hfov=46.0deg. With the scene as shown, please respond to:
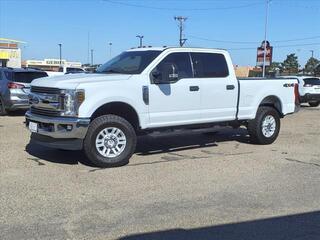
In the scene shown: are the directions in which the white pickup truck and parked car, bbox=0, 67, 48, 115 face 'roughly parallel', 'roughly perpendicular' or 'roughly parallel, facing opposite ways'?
roughly perpendicular

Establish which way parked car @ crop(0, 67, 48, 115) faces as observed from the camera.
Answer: facing away from the viewer and to the left of the viewer

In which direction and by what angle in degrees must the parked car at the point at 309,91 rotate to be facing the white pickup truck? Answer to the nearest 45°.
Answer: approximately 135° to its left

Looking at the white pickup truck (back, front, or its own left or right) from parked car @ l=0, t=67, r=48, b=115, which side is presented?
right

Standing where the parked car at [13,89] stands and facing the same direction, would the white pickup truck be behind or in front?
behind

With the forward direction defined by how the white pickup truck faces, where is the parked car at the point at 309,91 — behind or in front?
behind

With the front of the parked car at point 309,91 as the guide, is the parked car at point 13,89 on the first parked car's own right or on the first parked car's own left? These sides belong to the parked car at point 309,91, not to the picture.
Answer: on the first parked car's own left

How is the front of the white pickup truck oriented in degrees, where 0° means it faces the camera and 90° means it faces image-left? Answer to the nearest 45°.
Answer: approximately 45°
